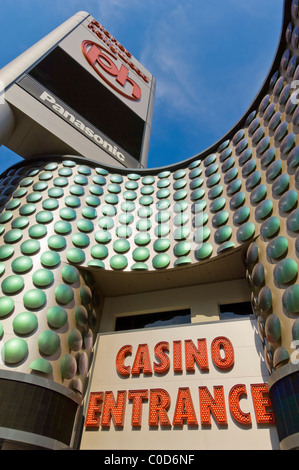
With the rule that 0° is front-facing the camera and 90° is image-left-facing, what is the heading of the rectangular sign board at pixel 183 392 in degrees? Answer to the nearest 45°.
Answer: approximately 0°

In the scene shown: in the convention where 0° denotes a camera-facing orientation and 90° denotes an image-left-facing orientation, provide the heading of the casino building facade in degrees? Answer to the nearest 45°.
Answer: approximately 0°
